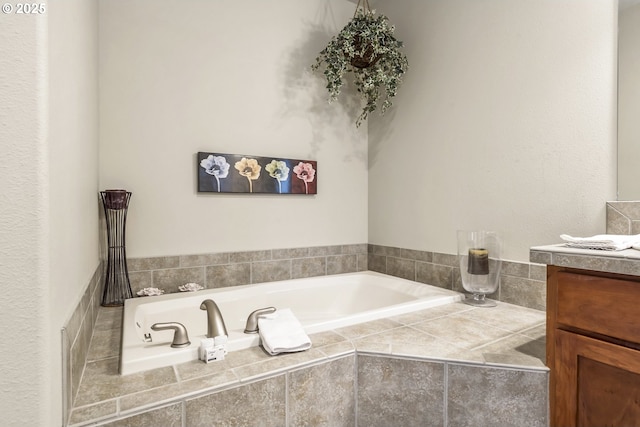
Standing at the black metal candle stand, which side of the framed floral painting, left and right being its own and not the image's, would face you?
right

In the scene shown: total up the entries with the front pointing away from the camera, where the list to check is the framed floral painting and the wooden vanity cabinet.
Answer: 0

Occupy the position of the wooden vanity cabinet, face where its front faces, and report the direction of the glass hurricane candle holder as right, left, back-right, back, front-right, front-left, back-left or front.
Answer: right

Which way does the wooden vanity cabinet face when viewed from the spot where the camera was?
facing the viewer and to the left of the viewer

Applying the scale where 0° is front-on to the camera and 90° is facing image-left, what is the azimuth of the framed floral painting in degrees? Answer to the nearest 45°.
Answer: approximately 315°

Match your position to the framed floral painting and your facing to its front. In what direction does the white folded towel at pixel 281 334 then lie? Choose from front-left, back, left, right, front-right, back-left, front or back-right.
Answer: front-right

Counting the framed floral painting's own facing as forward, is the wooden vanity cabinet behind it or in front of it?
in front
